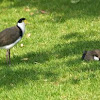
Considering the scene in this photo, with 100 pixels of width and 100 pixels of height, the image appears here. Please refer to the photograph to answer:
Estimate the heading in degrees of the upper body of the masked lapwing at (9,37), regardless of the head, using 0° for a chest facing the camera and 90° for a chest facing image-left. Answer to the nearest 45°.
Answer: approximately 270°
